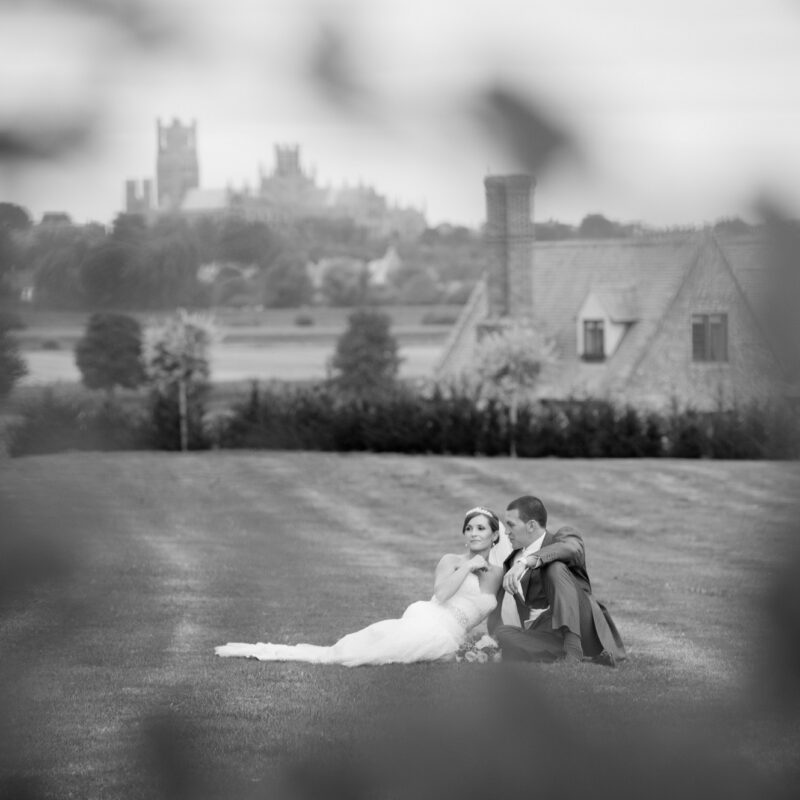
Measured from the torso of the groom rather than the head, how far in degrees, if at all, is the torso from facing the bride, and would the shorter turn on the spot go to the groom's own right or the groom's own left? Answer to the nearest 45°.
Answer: approximately 45° to the groom's own right

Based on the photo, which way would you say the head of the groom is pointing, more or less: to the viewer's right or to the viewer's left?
to the viewer's left

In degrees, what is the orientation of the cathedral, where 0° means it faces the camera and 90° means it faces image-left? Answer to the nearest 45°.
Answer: approximately 90°

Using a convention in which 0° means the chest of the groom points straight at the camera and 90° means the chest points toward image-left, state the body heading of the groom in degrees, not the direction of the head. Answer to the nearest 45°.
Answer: approximately 45°
